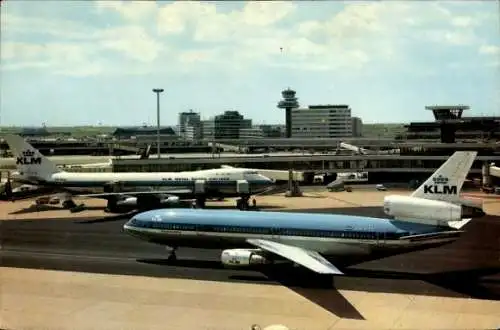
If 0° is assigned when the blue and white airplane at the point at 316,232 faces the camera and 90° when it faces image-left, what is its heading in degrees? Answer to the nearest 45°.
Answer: approximately 90°
